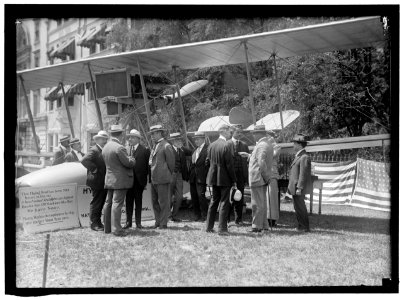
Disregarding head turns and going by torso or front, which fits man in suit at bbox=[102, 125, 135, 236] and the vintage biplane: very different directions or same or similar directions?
very different directions

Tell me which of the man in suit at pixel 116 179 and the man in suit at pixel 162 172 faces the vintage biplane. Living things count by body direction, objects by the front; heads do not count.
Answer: the man in suit at pixel 116 179

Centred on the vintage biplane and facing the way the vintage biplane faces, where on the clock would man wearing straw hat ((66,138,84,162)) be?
The man wearing straw hat is roughly at 1 o'clock from the vintage biplane.

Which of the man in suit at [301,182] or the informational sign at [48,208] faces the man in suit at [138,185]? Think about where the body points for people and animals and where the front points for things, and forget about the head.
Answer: the man in suit at [301,182]

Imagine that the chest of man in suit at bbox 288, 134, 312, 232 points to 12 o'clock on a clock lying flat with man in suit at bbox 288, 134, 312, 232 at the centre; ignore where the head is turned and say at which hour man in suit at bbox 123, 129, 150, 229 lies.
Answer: man in suit at bbox 123, 129, 150, 229 is roughly at 12 o'clock from man in suit at bbox 288, 134, 312, 232.
